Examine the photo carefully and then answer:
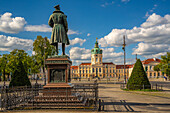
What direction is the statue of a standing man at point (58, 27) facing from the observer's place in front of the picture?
facing away from the viewer

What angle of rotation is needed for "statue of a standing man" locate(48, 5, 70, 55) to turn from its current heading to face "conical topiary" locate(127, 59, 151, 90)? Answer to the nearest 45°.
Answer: approximately 45° to its right

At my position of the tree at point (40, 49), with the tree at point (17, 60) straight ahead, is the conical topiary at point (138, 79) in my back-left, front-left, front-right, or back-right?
back-left
